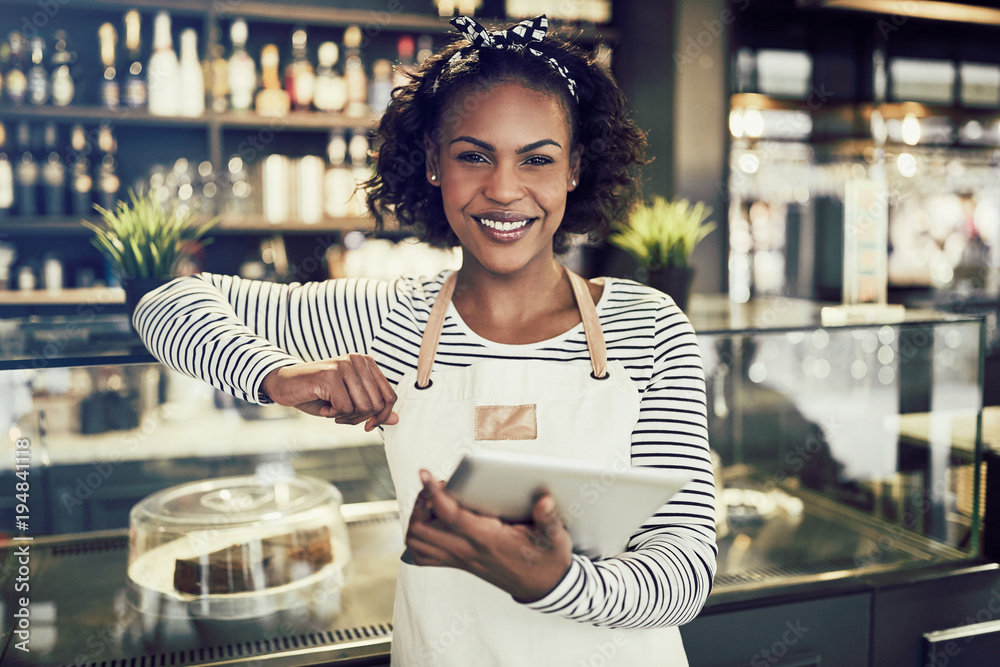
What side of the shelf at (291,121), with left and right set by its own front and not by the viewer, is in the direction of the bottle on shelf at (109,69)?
right

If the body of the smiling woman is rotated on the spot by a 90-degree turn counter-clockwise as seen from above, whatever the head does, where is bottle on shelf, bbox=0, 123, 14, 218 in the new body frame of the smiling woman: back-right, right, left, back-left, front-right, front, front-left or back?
back-left

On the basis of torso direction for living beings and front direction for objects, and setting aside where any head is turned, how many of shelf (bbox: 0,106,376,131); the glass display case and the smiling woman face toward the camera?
3

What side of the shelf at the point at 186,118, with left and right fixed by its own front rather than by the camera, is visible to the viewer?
front

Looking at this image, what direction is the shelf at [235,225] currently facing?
toward the camera

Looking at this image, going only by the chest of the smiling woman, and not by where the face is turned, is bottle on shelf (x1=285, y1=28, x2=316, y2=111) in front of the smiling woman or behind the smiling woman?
behind

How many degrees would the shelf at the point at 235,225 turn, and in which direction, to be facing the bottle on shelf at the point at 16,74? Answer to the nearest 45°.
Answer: approximately 90° to its right

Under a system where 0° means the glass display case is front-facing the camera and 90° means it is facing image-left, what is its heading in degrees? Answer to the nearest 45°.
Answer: approximately 0°

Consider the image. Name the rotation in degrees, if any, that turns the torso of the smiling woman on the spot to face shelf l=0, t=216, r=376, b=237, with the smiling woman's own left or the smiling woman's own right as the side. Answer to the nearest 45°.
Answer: approximately 180°
